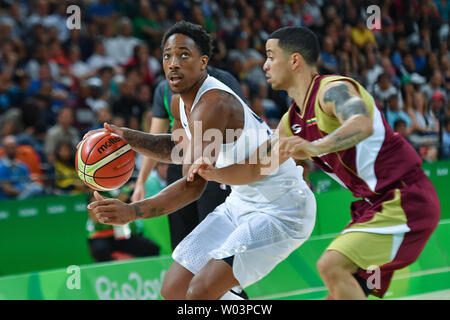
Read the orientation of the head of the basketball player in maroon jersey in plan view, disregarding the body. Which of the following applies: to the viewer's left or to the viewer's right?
to the viewer's left

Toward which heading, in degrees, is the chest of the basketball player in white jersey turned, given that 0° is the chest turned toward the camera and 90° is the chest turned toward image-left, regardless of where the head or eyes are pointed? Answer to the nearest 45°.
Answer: approximately 45°
